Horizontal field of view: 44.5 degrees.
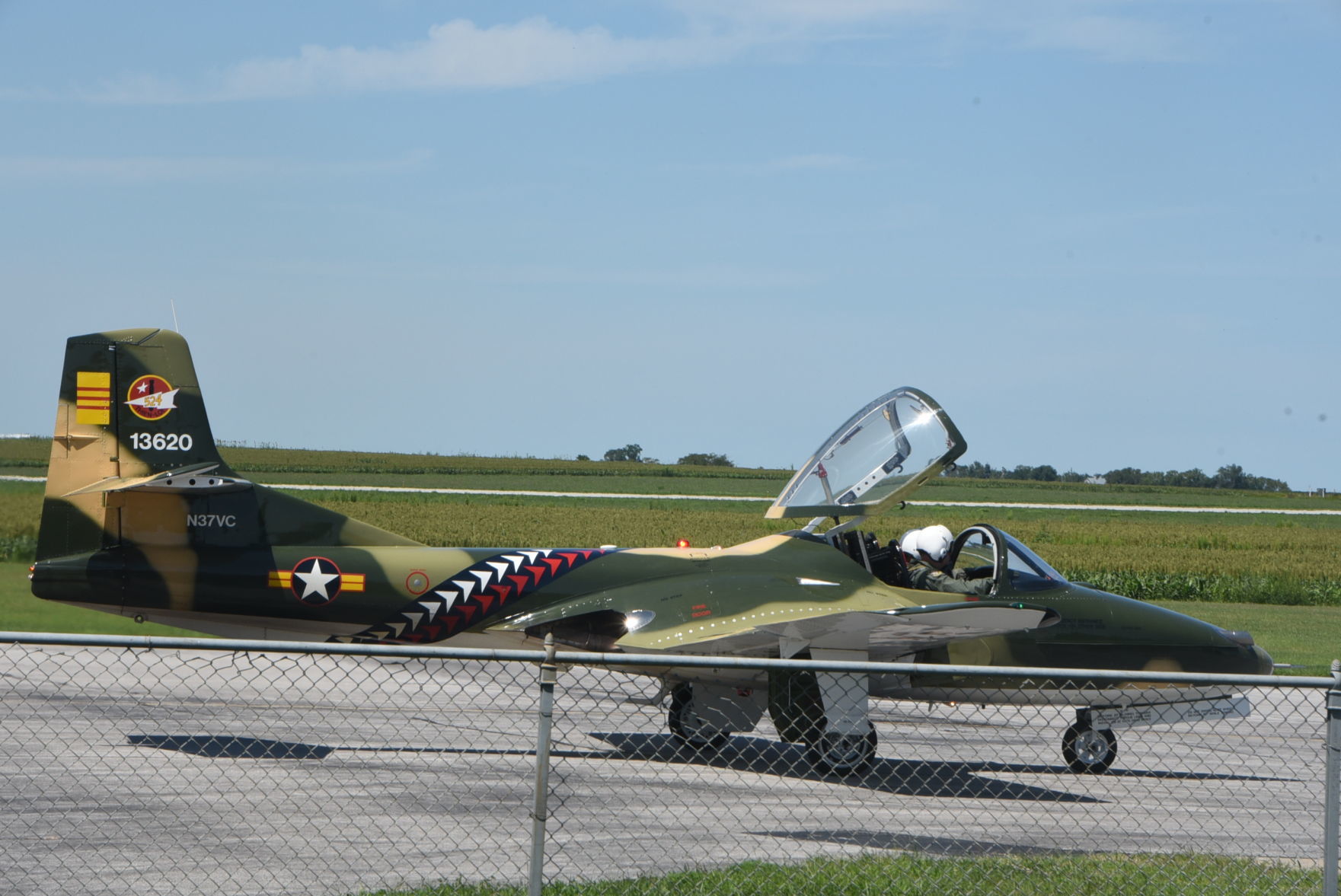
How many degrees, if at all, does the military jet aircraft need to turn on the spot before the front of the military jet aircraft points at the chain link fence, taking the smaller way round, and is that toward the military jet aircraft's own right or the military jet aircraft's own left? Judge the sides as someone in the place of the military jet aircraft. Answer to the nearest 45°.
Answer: approximately 90° to the military jet aircraft's own right

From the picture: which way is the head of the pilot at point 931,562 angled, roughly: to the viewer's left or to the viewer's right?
to the viewer's right

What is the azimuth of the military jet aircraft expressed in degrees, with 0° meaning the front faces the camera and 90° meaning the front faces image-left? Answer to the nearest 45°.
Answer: approximately 270°
